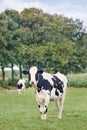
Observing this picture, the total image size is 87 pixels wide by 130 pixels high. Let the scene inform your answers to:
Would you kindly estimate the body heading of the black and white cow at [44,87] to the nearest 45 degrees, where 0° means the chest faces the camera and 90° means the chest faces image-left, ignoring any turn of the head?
approximately 45°
